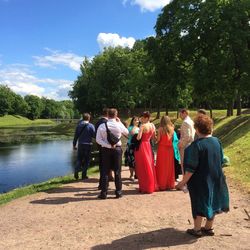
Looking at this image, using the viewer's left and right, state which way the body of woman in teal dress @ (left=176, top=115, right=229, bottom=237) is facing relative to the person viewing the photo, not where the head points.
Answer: facing away from the viewer and to the left of the viewer

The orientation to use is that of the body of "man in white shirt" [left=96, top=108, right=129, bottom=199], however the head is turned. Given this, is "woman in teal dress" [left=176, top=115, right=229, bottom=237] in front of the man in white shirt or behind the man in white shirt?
behind

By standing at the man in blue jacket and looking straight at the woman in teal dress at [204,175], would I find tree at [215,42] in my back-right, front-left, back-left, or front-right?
back-left

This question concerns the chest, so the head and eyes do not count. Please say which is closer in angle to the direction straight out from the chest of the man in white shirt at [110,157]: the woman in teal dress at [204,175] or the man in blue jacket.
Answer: the man in blue jacket

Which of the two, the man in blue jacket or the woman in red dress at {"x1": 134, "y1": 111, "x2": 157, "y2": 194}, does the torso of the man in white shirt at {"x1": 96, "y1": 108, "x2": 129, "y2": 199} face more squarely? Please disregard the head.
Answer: the man in blue jacket

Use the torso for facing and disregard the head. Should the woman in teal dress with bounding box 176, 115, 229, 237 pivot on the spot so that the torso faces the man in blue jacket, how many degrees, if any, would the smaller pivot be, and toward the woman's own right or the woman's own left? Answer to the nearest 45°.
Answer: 0° — they already face them

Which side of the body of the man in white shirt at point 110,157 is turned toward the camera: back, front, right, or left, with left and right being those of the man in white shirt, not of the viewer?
back

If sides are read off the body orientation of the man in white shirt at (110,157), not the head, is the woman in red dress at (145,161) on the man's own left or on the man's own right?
on the man's own right
